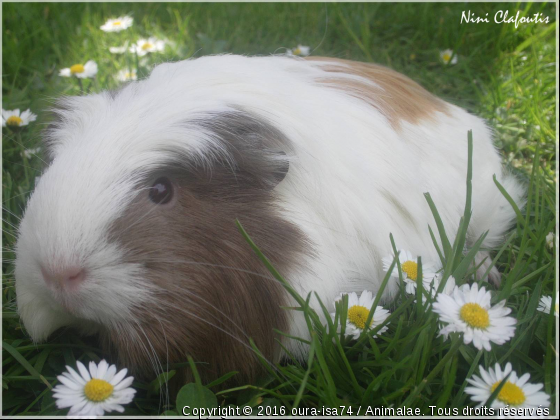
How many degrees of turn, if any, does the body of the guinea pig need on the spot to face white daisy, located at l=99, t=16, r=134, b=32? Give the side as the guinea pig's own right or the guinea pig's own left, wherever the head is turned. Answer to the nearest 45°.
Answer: approximately 135° to the guinea pig's own right

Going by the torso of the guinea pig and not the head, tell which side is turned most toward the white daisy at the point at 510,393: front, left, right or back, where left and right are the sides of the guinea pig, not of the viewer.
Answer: left

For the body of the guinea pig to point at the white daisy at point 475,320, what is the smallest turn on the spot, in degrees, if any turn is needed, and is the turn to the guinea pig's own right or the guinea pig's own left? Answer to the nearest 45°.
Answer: approximately 90° to the guinea pig's own left

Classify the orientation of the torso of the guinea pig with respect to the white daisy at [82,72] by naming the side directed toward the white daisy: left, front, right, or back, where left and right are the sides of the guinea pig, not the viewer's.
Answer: right

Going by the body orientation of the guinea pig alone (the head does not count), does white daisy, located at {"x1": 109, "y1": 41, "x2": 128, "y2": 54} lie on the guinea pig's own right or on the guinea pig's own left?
on the guinea pig's own right

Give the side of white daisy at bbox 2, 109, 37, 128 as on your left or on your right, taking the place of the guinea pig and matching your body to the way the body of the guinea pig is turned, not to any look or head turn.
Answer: on your right

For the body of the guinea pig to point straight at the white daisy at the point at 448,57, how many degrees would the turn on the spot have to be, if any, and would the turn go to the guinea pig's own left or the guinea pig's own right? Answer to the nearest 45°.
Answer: approximately 180°

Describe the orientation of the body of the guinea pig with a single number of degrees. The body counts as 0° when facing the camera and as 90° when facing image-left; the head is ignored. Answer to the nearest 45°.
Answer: approximately 45°
